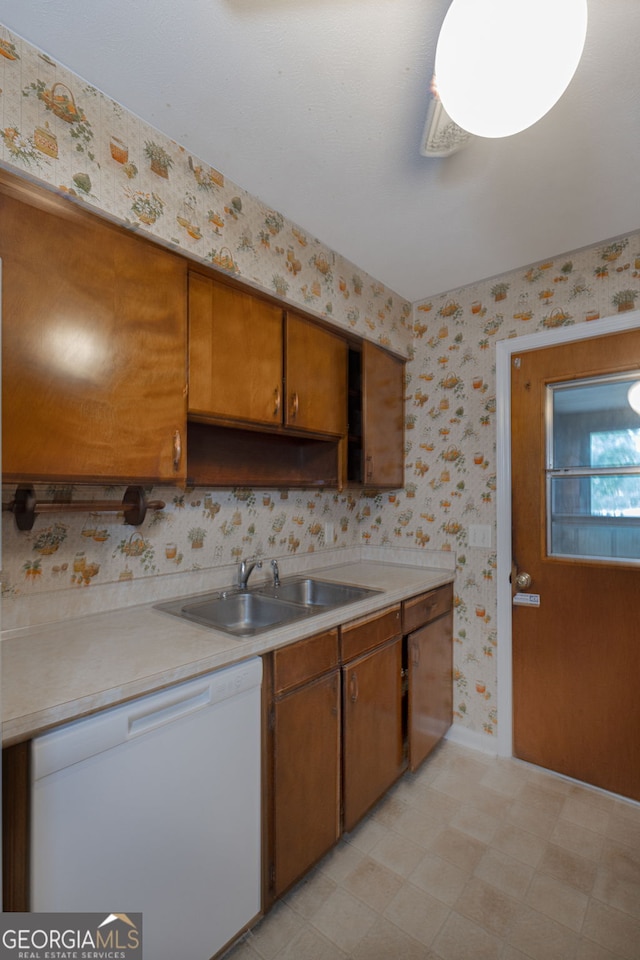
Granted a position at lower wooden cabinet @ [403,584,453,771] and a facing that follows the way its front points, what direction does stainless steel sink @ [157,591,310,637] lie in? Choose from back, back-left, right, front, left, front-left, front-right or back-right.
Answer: right

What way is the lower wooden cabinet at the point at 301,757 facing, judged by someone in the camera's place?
facing the viewer and to the right of the viewer

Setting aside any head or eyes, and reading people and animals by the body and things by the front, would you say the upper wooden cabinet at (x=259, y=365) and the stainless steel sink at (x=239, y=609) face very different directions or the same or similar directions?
same or similar directions

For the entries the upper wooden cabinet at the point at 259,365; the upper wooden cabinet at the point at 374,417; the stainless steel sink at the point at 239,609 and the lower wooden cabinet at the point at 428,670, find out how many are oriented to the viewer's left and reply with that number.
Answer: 0

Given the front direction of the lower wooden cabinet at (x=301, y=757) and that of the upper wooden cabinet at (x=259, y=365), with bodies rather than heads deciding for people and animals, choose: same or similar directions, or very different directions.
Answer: same or similar directions

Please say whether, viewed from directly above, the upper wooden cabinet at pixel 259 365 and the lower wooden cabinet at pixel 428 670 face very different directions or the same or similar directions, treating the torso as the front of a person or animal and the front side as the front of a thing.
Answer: same or similar directions

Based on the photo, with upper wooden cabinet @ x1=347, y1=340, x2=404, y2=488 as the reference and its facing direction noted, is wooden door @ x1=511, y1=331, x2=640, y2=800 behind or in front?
in front

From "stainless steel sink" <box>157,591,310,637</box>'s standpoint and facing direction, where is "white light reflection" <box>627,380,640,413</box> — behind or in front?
in front

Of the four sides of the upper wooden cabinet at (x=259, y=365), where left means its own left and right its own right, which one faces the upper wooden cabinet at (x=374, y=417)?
left
